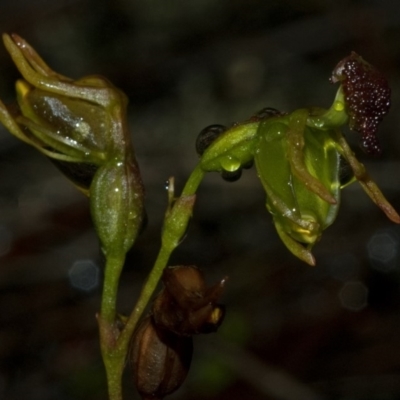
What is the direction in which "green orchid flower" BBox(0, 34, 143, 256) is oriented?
to the viewer's left
